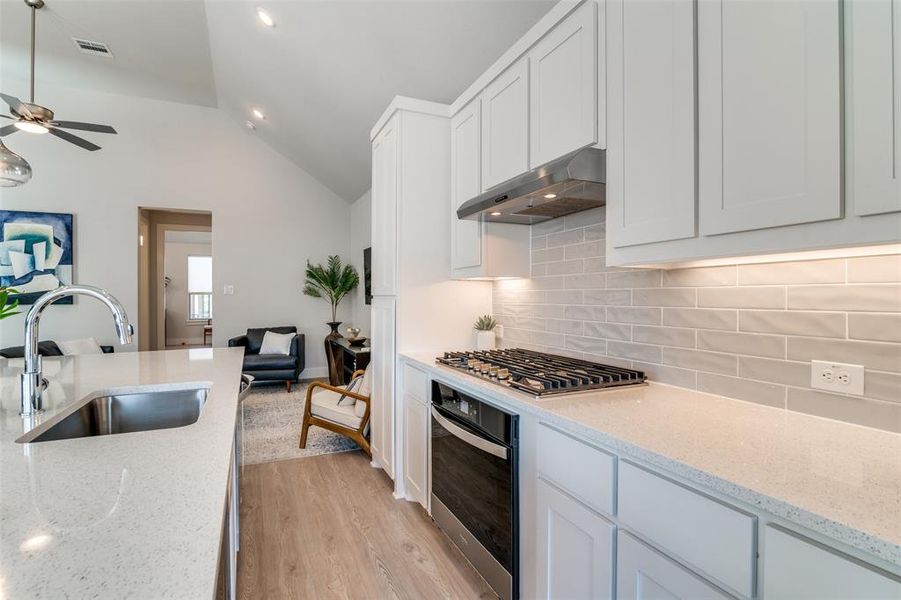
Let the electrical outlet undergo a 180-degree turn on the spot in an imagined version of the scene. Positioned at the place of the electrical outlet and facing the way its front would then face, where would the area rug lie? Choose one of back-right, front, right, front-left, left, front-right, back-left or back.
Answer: back-left

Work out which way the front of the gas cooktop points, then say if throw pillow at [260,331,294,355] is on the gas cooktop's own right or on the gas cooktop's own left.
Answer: on the gas cooktop's own right

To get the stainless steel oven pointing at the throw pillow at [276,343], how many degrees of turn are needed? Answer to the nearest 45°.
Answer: approximately 90° to its right

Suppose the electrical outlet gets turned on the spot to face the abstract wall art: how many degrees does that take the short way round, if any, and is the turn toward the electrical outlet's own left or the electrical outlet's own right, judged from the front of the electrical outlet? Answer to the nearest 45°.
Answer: approximately 45° to the electrical outlet's own right

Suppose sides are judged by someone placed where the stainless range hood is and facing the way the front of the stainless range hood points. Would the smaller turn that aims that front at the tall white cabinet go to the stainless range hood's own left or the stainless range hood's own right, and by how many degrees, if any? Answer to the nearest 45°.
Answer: approximately 90° to the stainless range hood's own right

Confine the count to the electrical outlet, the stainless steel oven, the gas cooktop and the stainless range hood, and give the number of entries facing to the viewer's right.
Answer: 0

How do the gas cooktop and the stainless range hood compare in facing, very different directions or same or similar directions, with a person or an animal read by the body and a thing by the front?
same or similar directions

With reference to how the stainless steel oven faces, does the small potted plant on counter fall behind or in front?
behind

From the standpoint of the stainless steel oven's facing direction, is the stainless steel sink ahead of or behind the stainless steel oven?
ahead

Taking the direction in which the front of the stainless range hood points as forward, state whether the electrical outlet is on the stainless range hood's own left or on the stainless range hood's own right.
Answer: on the stainless range hood's own left

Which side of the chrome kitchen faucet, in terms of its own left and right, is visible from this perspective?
right

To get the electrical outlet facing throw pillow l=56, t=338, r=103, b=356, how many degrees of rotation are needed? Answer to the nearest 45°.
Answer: approximately 45° to its right

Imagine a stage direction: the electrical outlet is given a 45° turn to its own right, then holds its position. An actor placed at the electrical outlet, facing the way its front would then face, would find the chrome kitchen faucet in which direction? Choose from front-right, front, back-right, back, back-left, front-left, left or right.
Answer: front-left

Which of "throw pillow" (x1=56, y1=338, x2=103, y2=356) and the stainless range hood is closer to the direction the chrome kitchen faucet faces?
the stainless range hood

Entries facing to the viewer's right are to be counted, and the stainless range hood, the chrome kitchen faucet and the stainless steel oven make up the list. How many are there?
1

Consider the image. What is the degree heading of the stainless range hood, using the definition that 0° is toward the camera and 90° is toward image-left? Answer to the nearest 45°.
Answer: approximately 45°

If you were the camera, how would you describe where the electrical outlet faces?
facing the viewer and to the left of the viewer

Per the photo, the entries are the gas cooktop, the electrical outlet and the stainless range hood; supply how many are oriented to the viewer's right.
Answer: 0

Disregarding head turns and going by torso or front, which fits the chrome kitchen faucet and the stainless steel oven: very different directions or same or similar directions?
very different directions

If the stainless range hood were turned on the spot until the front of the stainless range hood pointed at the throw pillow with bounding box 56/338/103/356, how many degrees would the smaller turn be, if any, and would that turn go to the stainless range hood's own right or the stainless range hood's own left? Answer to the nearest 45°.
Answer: approximately 45° to the stainless range hood's own right
